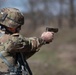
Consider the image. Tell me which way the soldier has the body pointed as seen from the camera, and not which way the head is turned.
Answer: to the viewer's right

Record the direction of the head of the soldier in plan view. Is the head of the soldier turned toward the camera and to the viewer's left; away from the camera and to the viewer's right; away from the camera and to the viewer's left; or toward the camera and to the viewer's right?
away from the camera and to the viewer's right
